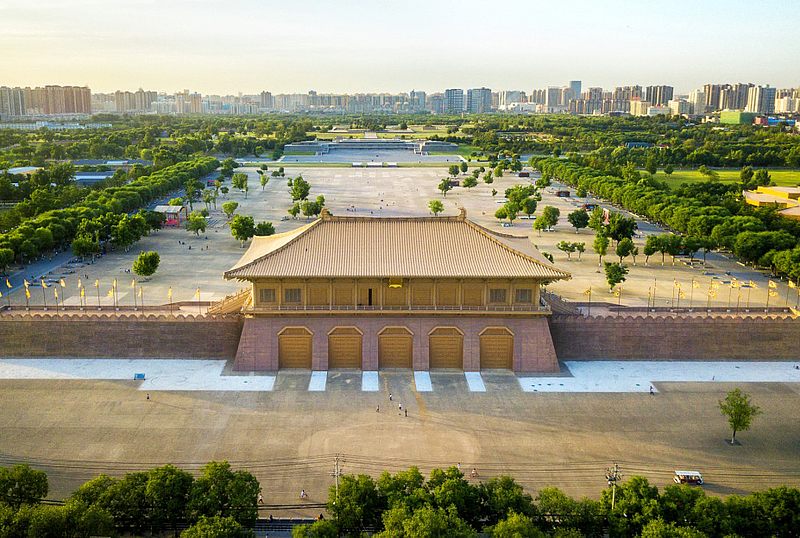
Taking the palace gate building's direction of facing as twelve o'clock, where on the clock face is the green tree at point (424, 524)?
The green tree is roughly at 12 o'clock from the palace gate building.

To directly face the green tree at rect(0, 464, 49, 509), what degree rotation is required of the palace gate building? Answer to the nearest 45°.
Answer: approximately 45° to its right

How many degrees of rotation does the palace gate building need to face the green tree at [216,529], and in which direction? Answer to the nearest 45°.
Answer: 0° — it already faces it

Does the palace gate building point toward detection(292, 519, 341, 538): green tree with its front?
yes

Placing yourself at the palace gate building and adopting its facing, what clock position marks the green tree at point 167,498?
The green tree is roughly at 1 o'clock from the palace gate building.

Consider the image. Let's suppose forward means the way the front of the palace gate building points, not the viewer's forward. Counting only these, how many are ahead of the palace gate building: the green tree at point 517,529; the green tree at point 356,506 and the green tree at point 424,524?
3

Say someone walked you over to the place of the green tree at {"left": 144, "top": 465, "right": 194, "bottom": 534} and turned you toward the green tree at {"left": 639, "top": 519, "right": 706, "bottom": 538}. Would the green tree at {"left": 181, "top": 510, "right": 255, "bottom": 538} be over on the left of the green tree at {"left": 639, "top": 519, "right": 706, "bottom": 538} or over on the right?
right

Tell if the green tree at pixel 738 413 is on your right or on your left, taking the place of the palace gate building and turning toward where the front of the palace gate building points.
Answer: on your left

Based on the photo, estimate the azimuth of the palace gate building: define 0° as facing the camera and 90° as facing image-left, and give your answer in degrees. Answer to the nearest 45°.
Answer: approximately 0°

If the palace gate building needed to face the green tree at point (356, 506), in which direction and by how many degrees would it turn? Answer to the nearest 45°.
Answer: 0° — it already faces it
